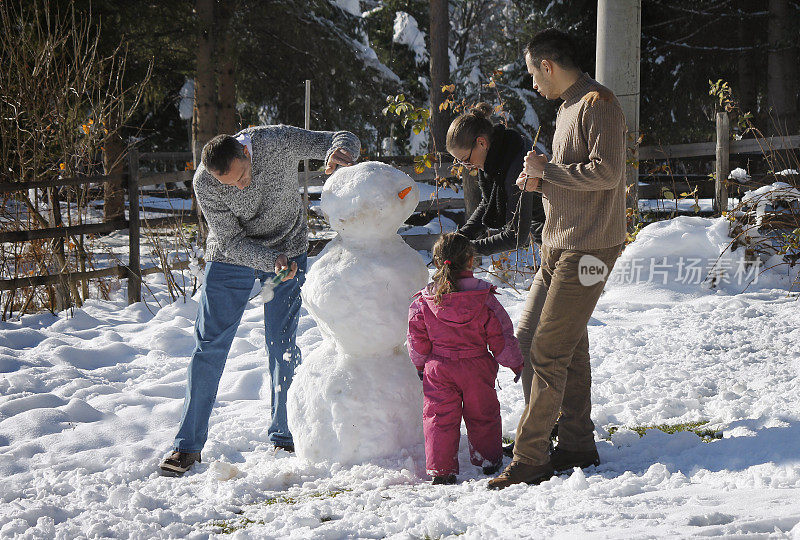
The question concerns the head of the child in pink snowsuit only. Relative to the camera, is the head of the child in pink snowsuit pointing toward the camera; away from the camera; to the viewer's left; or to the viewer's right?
away from the camera

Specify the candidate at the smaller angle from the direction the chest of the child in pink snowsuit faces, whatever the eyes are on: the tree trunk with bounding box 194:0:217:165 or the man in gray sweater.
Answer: the tree trunk

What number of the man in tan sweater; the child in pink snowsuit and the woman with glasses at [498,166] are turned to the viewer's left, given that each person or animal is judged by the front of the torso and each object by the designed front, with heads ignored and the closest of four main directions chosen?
2

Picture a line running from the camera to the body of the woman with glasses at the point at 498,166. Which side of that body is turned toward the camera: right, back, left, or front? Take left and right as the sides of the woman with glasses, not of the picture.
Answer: left

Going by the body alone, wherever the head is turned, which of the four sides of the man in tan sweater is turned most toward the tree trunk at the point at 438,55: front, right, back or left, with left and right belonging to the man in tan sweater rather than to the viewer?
right

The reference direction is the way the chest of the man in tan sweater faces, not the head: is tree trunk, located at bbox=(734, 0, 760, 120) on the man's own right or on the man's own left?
on the man's own right

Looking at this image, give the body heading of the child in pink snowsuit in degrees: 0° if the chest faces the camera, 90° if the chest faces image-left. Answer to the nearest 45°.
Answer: approximately 180°

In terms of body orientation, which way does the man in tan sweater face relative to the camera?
to the viewer's left
